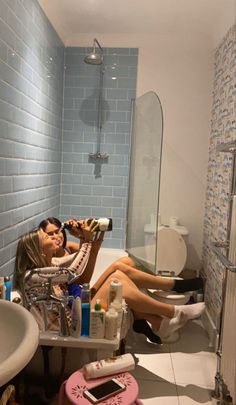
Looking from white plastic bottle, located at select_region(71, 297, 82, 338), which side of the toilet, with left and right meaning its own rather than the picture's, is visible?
front

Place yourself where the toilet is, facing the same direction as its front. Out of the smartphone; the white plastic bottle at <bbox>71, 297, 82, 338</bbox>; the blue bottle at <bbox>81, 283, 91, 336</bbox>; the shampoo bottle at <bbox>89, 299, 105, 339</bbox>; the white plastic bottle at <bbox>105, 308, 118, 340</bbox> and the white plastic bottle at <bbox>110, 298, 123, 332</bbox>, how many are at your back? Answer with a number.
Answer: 0

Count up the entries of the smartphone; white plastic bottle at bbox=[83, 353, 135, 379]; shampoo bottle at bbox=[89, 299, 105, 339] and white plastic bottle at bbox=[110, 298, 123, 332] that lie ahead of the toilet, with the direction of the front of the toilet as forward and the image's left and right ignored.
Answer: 4

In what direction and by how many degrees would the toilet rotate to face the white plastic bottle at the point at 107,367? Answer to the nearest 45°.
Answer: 0° — it already faces it

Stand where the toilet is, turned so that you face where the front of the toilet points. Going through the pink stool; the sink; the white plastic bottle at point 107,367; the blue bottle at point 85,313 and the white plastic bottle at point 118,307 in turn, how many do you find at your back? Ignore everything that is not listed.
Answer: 0

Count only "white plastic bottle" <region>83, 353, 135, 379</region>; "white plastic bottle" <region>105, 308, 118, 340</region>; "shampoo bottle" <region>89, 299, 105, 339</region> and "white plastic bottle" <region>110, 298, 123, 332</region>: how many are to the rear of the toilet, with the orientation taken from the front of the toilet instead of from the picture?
0

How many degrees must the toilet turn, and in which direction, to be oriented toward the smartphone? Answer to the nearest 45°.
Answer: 0° — it already faces it

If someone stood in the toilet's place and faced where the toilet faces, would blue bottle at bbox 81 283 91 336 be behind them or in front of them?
in front

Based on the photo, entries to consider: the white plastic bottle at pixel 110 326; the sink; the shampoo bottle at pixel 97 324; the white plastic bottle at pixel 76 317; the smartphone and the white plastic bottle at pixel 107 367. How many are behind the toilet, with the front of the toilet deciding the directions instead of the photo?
0

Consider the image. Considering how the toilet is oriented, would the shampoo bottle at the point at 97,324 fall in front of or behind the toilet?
in front

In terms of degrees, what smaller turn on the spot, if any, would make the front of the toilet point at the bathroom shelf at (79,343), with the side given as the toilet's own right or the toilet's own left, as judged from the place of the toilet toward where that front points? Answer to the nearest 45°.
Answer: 0° — it already faces it

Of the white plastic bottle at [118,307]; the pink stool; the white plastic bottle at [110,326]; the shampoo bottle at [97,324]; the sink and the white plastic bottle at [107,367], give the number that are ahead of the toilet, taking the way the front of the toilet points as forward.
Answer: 6

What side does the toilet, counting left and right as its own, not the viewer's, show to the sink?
front

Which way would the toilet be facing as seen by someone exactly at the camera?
facing the viewer
